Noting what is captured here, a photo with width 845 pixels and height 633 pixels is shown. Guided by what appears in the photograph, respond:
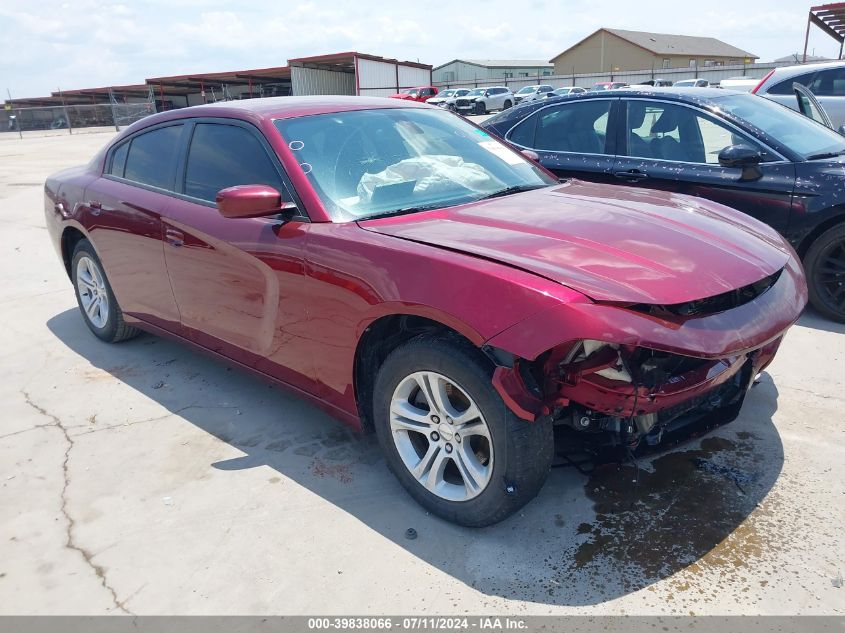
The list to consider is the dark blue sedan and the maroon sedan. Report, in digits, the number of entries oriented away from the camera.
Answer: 0

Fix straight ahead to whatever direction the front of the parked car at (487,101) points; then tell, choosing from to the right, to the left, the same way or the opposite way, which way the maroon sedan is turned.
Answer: to the left

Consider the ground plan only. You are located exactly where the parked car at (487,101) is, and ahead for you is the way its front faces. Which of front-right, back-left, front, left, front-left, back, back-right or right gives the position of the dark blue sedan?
front-left

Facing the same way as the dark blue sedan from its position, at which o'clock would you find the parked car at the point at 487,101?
The parked car is roughly at 7 o'clock from the dark blue sedan.

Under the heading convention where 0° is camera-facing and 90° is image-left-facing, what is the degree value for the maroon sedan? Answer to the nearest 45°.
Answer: approximately 315°

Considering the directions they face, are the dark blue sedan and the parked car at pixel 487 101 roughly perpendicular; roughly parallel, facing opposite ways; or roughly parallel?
roughly perpendicular

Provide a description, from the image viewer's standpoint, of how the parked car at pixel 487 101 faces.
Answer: facing the viewer and to the left of the viewer

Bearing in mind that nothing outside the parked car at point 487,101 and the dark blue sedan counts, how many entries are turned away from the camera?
0

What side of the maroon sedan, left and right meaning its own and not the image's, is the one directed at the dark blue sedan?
left
